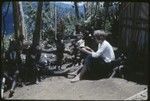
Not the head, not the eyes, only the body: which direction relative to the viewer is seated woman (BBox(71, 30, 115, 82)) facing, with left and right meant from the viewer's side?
facing to the left of the viewer
